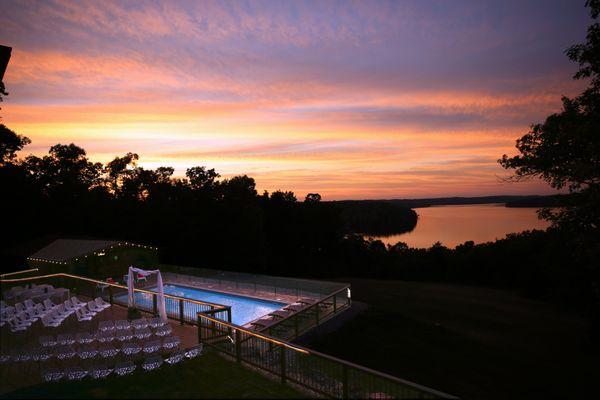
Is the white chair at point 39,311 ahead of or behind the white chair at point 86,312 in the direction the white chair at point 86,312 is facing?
behind

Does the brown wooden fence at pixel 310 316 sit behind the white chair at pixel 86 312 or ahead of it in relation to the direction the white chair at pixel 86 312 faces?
ahead

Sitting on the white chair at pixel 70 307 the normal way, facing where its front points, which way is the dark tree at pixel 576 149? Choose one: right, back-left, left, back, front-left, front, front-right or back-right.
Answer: front

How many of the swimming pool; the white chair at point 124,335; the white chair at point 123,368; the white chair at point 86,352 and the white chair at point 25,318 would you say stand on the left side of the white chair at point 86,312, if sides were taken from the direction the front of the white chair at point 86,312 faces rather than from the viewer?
1

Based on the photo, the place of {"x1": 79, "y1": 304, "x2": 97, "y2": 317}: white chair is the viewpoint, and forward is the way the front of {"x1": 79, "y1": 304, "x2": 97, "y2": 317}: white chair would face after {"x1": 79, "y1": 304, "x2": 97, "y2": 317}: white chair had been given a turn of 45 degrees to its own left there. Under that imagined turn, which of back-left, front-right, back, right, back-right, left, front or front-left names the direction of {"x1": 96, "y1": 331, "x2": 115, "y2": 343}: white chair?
right

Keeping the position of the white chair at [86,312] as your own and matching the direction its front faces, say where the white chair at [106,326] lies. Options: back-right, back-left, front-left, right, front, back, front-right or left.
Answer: front-right

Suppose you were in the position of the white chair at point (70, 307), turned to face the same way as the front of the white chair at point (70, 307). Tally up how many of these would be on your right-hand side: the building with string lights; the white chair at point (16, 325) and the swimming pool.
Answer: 1

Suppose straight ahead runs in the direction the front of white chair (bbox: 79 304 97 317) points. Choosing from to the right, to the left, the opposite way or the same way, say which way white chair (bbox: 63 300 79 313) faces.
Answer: the same way

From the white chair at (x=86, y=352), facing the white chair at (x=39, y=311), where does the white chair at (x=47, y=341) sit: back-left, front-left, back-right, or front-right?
front-left
